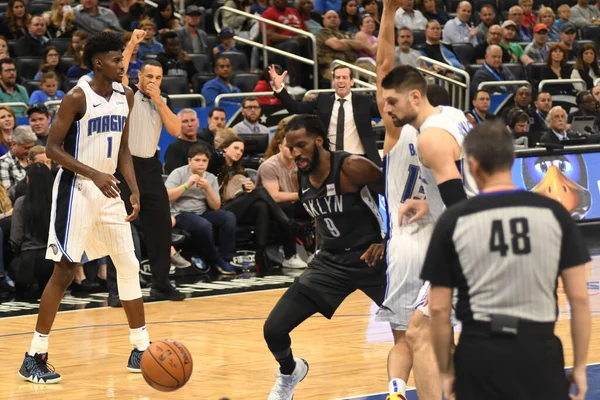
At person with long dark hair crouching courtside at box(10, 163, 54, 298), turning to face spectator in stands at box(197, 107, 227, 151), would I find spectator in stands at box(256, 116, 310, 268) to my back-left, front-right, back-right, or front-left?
front-right

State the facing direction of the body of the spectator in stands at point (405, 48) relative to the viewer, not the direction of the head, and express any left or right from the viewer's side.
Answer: facing the viewer

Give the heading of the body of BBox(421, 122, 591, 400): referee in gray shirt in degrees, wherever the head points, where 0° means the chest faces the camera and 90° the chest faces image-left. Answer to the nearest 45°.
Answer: approximately 180°

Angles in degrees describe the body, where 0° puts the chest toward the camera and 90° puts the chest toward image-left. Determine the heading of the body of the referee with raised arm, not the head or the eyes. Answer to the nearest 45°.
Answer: approximately 315°

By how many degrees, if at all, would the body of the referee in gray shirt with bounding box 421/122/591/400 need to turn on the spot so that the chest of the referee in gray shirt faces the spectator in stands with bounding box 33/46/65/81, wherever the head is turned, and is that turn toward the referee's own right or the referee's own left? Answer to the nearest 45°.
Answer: approximately 45° to the referee's own left

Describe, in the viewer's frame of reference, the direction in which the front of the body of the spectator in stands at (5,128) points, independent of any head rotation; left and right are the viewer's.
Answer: facing the viewer and to the right of the viewer

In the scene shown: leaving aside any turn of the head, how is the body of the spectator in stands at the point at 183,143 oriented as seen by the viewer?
toward the camera

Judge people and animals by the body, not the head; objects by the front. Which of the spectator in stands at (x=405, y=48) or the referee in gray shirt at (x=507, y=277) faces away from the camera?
the referee in gray shirt

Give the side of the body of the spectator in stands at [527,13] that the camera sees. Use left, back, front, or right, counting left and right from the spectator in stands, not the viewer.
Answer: front

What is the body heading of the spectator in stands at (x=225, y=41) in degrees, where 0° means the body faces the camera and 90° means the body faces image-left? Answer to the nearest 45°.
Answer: approximately 0°

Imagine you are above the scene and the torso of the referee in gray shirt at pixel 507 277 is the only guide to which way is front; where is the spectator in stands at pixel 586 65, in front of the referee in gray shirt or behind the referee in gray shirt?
in front

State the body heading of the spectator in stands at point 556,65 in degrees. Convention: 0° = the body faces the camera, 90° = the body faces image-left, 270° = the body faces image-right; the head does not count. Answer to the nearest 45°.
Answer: approximately 0°

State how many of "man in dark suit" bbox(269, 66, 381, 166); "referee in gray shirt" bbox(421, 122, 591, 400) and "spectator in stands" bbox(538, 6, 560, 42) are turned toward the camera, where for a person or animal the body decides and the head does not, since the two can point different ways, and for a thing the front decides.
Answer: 2

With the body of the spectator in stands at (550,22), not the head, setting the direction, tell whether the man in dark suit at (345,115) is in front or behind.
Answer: in front

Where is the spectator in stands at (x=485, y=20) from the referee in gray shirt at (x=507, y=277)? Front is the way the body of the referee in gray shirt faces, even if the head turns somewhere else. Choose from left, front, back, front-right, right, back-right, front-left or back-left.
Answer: front
